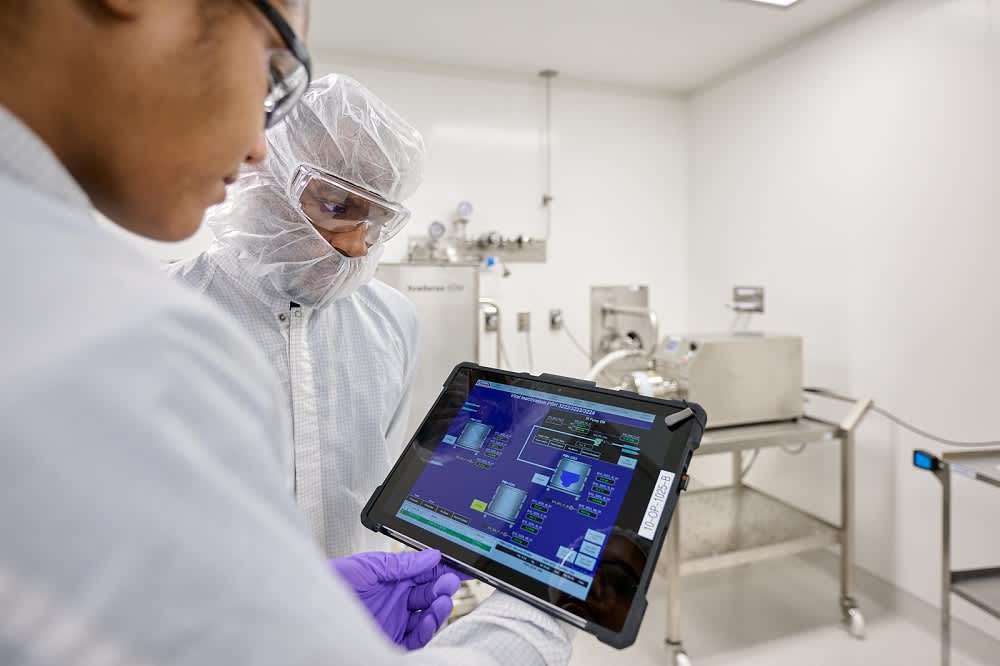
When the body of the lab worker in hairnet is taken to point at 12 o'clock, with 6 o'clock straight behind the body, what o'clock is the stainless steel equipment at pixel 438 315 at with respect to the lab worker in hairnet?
The stainless steel equipment is roughly at 8 o'clock from the lab worker in hairnet.

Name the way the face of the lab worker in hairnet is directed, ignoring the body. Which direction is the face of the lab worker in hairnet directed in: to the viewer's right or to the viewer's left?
to the viewer's right

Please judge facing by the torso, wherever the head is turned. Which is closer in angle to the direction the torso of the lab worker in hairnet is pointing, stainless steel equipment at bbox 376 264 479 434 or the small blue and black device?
the small blue and black device

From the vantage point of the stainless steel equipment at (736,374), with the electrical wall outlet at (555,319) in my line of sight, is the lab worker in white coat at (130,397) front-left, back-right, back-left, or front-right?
back-left

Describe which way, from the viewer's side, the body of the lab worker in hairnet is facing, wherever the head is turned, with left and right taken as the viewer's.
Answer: facing the viewer and to the right of the viewer

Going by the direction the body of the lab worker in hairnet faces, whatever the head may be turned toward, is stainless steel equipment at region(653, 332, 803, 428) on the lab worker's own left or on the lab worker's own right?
on the lab worker's own left

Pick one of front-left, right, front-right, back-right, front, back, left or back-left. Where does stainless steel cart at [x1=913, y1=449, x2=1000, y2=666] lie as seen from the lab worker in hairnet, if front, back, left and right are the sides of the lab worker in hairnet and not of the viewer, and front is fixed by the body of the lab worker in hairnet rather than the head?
front-left

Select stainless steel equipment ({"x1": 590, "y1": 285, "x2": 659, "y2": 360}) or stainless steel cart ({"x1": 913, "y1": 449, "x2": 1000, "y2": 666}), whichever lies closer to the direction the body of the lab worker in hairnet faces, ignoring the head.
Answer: the stainless steel cart

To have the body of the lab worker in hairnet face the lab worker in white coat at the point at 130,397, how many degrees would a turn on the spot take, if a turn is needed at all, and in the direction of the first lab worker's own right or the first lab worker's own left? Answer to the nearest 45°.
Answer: approximately 45° to the first lab worker's own right
